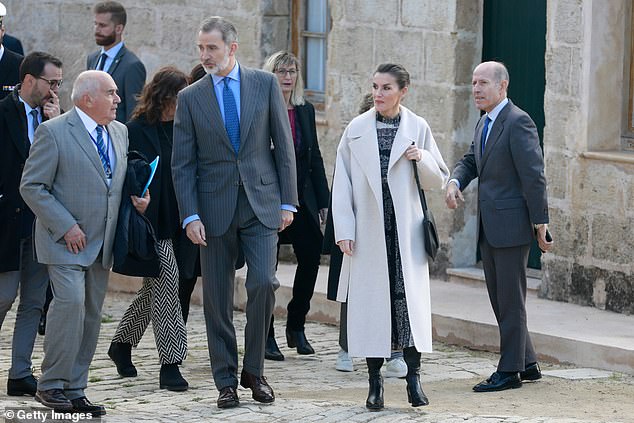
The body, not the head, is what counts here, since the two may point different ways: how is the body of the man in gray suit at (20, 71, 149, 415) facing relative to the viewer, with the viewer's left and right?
facing the viewer and to the right of the viewer

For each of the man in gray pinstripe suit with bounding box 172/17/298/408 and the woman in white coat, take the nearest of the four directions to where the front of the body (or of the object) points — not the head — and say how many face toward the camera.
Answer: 2

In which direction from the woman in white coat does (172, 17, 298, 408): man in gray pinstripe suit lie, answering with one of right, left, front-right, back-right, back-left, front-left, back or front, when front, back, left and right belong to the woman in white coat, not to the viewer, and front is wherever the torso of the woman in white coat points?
right

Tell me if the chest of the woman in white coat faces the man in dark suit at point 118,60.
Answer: no

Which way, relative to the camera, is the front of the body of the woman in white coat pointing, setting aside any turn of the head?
toward the camera

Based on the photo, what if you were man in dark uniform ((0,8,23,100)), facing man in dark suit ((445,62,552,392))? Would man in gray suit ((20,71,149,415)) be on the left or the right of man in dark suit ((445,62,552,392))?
right

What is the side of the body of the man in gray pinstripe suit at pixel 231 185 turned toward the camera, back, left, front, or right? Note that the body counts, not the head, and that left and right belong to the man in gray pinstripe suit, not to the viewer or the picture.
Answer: front

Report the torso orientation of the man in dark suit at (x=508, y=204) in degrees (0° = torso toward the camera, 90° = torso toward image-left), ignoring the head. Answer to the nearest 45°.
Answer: approximately 45°

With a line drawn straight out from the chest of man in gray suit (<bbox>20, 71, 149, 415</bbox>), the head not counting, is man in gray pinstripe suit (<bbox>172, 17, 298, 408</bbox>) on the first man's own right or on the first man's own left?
on the first man's own left

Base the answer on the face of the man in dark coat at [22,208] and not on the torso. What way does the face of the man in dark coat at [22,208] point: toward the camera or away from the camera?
toward the camera

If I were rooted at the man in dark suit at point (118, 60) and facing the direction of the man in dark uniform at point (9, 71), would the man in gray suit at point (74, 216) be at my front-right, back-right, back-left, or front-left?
front-left

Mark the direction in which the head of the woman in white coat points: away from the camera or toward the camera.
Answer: toward the camera

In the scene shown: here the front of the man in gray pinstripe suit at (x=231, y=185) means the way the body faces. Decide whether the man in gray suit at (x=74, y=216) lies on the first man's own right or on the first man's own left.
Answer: on the first man's own right

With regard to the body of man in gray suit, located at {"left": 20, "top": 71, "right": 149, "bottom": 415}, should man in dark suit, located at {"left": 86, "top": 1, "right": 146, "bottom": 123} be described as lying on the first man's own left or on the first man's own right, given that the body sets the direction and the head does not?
on the first man's own left

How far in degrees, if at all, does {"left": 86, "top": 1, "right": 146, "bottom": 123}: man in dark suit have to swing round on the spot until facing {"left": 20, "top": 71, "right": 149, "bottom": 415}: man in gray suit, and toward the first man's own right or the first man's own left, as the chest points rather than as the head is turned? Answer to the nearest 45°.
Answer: approximately 45° to the first man's own left

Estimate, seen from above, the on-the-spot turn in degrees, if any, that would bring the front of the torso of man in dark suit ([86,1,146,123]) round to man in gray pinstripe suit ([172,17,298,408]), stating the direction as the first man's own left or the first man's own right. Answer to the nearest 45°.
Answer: approximately 45° to the first man's own left

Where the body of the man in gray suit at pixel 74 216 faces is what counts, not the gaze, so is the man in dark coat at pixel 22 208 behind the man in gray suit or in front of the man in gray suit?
behind

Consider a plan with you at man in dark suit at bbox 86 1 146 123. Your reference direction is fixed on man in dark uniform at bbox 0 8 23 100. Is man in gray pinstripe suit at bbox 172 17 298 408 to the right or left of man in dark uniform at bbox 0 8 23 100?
left

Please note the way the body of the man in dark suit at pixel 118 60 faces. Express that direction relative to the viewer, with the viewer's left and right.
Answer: facing the viewer and to the left of the viewer

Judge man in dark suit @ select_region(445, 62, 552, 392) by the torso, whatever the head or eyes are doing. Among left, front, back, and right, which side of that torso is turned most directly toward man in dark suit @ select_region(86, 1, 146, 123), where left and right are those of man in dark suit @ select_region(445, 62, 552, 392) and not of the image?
right

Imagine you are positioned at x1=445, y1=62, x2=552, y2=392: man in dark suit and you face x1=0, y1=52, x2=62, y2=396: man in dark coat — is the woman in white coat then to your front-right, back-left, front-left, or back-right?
front-left
